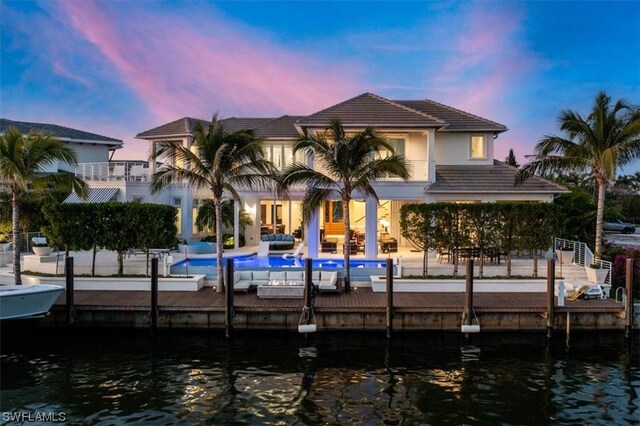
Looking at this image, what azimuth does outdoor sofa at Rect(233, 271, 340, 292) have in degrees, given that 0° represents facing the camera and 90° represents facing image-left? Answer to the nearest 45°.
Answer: approximately 0°

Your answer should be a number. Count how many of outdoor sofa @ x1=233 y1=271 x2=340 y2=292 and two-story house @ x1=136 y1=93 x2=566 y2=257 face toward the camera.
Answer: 2

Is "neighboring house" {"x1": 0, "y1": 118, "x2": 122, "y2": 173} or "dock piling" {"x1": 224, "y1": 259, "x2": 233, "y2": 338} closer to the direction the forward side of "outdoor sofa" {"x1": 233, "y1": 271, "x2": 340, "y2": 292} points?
the dock piling

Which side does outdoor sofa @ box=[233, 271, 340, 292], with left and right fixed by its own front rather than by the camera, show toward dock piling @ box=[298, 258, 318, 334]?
front

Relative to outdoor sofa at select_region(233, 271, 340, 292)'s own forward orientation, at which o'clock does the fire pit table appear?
The fire pit table is roughly at 12 o'clock from the outdoor sofa.

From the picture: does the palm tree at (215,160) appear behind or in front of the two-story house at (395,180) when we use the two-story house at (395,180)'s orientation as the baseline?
in front

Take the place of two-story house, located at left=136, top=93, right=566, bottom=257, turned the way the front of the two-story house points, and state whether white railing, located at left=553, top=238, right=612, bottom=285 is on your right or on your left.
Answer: on your left

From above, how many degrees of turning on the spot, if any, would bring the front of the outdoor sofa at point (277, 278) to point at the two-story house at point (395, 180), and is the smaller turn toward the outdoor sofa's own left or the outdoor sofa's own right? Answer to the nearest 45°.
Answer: approximately 135° to the outdoor sofa's own left

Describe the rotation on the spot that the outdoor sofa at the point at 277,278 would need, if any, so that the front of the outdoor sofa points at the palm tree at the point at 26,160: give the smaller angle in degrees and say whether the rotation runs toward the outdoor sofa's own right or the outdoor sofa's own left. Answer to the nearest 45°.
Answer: approximately 90° to the outdoor sofa's own right
